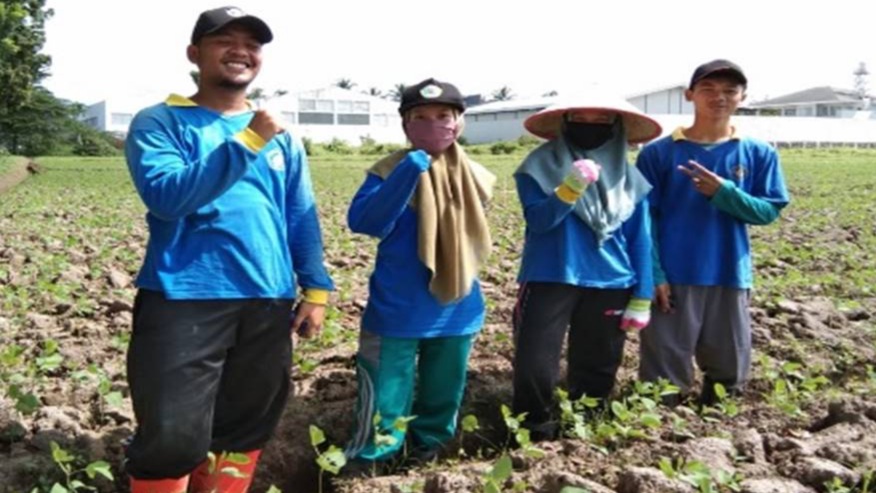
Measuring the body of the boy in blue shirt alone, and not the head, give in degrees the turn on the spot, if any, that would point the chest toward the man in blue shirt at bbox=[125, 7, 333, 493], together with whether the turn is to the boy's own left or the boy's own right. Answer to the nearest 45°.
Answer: approximately 45° to the boy's own right

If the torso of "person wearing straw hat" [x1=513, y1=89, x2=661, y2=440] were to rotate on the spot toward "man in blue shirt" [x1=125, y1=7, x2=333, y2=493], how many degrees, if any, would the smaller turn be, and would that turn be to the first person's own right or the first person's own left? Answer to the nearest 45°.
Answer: approximately 45° to the first person's own right

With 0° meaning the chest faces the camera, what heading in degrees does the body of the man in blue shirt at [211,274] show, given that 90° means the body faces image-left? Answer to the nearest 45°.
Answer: approximately 315°

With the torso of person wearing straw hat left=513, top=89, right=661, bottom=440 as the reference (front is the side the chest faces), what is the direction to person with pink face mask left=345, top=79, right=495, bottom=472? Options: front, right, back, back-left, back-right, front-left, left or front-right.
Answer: front-right

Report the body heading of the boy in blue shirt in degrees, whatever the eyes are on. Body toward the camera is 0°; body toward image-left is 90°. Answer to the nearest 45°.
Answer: approximately 0°

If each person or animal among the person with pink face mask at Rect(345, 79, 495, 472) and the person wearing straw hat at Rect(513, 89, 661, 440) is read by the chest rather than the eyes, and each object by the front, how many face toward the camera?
2
